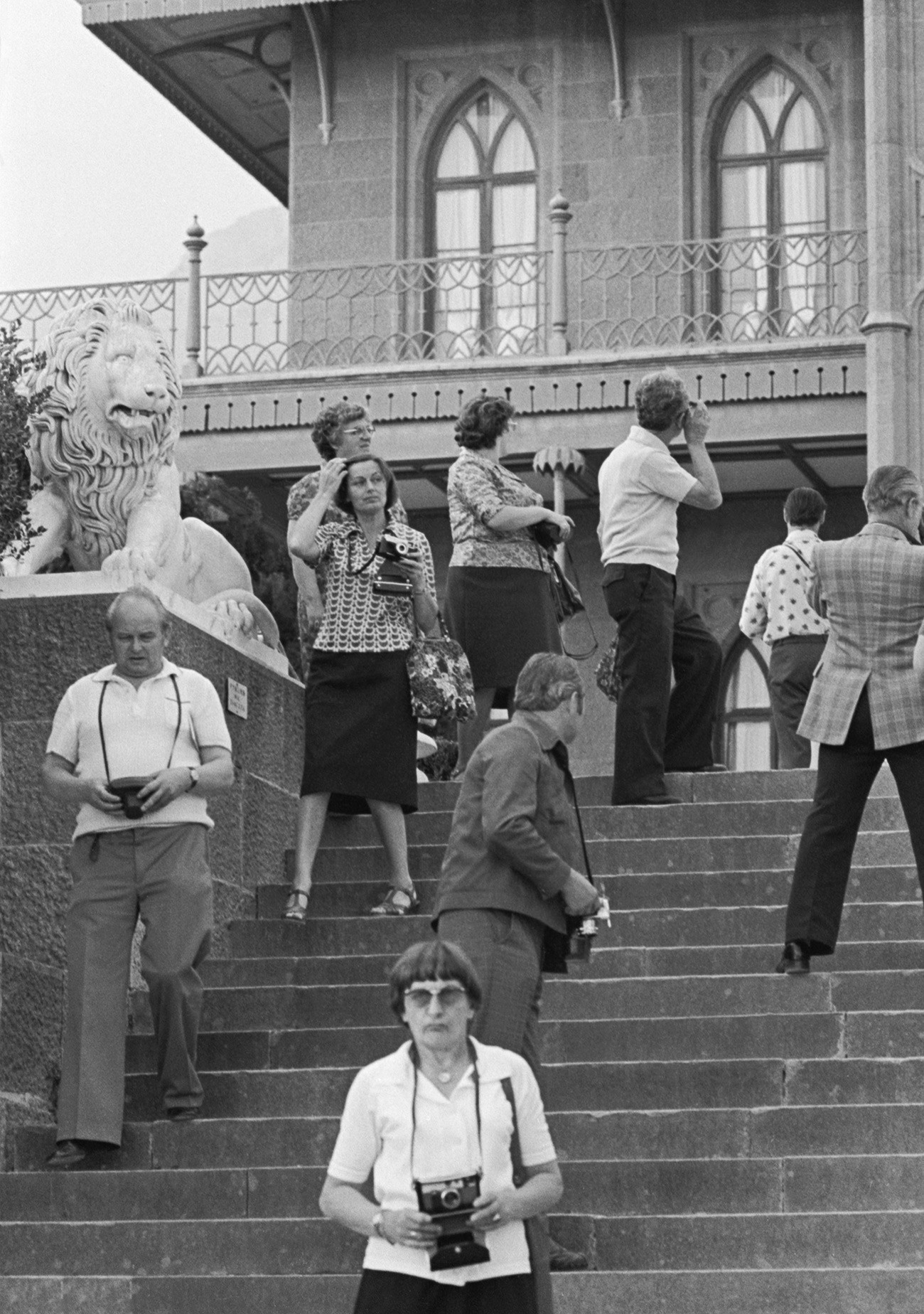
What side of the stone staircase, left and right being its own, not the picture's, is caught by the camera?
front

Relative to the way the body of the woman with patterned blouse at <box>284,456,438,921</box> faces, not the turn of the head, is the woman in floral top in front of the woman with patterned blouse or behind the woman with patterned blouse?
behind

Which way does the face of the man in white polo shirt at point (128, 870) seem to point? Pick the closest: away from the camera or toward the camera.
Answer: toward the camera

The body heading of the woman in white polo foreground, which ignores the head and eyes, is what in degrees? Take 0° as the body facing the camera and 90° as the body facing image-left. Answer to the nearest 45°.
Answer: approximately 0°

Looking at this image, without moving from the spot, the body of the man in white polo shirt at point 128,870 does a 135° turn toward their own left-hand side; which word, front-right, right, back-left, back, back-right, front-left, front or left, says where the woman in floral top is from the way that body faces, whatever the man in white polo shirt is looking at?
front

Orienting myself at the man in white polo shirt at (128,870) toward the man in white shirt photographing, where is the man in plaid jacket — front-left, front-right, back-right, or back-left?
front-right

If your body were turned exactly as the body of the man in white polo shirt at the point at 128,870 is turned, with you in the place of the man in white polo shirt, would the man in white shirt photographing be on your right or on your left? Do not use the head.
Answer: on your left

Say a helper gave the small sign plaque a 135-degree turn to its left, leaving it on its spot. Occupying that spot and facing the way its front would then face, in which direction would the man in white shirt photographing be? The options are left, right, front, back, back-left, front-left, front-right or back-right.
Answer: right

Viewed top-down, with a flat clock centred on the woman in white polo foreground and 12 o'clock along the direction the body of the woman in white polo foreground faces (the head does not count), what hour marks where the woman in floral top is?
The woman in floral top is roughly at 6 o'clock from the woman in white polo foreground.

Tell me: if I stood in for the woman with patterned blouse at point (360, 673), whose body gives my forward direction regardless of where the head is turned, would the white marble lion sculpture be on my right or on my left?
on my right

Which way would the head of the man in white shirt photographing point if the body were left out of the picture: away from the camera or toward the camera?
away from the camera

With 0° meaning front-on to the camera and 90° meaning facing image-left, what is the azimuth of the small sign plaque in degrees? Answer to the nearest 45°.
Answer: approximately 315°

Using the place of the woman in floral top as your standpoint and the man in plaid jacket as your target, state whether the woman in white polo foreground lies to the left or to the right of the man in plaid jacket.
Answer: right
